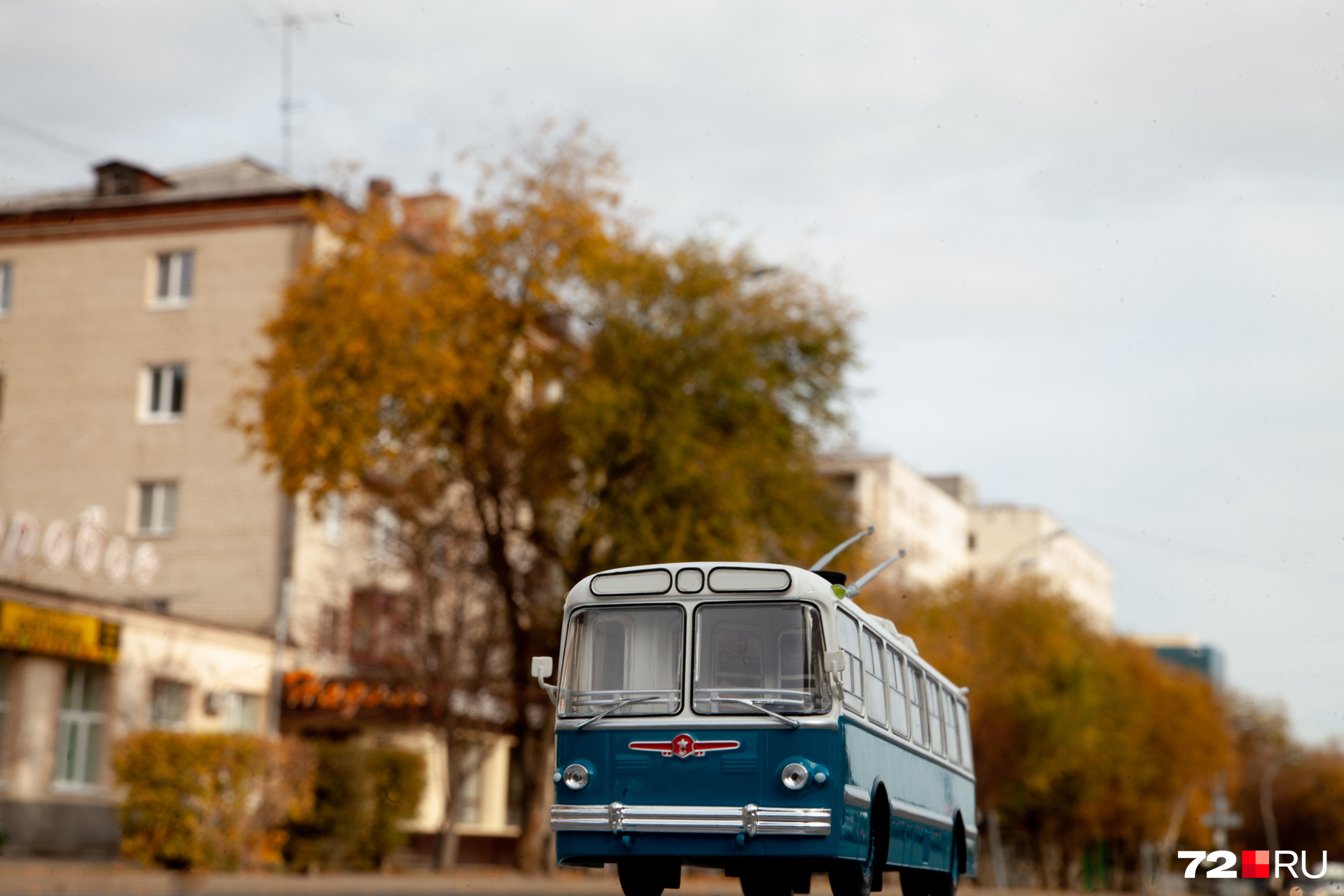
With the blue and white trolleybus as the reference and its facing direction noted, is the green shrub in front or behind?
behind

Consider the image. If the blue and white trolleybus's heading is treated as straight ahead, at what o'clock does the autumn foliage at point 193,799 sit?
The autumn foliage is roughly at 5 o'clock from the blue and white trolleybus.

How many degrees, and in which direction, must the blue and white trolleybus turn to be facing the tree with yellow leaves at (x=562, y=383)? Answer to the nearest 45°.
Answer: approximately 180°

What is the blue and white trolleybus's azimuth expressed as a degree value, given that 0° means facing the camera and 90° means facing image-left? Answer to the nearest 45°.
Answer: approximately 0°

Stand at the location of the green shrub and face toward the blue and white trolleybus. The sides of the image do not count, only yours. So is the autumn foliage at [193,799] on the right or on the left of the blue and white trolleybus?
right
